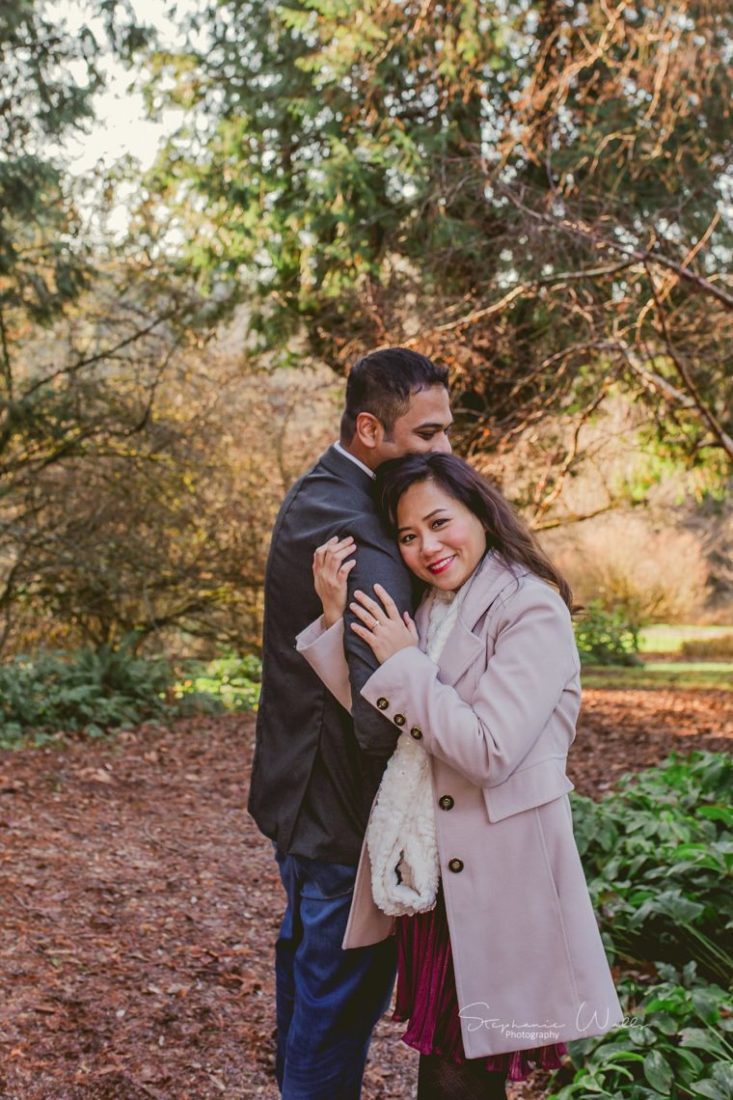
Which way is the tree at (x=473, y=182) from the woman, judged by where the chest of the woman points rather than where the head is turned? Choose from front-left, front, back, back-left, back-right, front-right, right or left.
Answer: back-right

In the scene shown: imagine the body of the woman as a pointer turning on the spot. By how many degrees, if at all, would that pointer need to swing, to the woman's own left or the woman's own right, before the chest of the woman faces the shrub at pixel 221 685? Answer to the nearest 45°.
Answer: approximately 135° to the woman's own right

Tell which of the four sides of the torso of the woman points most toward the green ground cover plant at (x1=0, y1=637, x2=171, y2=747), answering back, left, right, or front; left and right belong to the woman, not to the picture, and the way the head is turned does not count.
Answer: right

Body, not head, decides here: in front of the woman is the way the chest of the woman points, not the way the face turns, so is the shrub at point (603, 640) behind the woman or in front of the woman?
behind

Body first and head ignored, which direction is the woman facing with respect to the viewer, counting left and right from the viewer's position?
facing the viewer and to the left of the viewer
